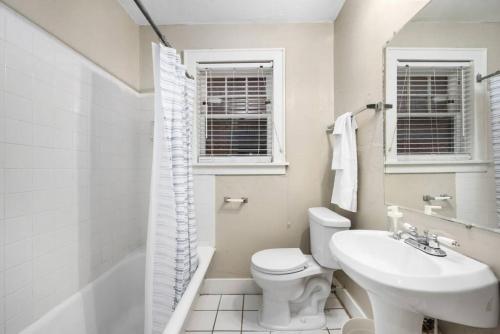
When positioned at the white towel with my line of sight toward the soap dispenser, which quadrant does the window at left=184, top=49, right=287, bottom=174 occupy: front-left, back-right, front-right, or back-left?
back-right

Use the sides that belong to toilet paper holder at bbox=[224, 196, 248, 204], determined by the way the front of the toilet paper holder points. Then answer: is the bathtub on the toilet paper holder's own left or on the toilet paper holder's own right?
on the toilet paper holder's own right

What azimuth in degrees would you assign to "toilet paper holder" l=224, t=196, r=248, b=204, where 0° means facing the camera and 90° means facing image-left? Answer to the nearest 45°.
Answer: approximately 0°

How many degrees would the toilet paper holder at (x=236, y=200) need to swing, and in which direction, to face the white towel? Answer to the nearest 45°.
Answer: approximately 45° to its left

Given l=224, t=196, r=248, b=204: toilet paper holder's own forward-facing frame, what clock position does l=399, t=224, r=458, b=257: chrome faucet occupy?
The chrome faucet is roughly at 11 o'clock from the toilet paper holder.

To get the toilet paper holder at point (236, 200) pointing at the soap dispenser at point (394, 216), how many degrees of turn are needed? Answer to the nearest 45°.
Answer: approximately 45° to its left
